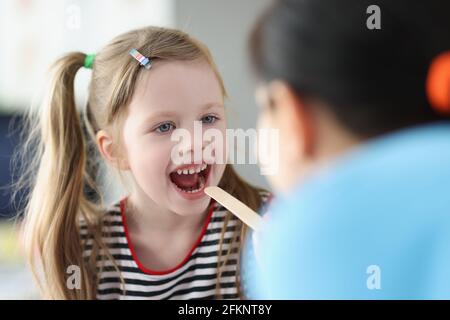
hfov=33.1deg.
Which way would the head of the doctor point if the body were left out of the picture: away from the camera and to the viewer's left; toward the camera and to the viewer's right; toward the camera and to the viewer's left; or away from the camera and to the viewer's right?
away from the camera and to the viewer's left

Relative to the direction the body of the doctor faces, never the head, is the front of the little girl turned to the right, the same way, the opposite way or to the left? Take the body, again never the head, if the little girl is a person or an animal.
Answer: the opposite way

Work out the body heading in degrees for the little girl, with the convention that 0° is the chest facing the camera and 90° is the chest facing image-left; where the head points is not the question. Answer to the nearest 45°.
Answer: approximately 315°

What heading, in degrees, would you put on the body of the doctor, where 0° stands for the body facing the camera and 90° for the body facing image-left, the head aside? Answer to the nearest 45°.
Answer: approximately 135°
